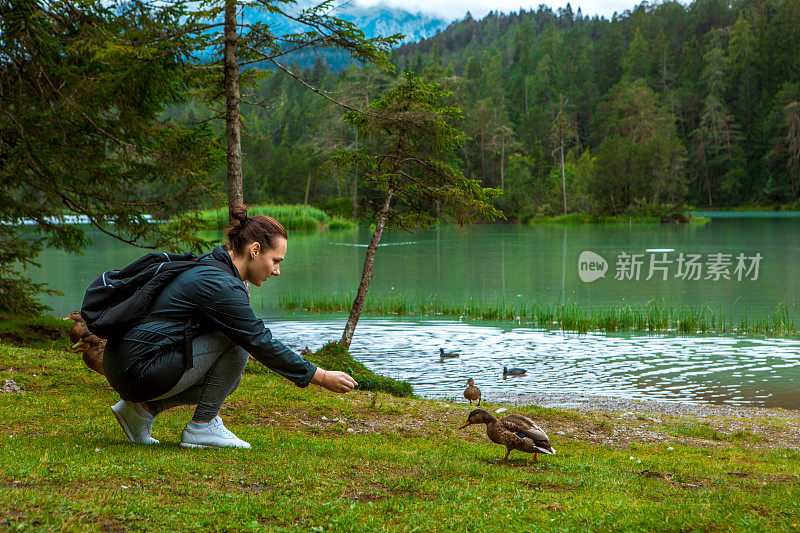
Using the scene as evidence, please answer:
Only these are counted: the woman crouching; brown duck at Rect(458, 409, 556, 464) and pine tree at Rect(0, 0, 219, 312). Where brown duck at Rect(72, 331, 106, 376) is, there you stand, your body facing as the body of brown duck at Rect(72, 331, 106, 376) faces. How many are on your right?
1

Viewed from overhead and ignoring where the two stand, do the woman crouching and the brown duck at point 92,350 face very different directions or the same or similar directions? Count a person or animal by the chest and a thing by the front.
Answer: very different directions

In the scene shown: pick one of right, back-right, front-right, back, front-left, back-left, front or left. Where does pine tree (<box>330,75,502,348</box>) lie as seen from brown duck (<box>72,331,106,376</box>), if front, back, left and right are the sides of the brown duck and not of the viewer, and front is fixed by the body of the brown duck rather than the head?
back-right

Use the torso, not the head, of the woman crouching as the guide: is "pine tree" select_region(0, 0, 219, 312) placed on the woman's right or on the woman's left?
on the woman's left

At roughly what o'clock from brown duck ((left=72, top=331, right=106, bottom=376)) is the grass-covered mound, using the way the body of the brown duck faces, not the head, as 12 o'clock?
The grass-covered mound is roughly at 5 o'clock from the brown duck.

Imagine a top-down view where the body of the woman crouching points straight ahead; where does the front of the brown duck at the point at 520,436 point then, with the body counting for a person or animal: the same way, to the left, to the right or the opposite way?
the opposite way

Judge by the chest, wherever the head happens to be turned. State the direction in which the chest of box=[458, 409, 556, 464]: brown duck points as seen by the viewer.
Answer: to the viewer's left

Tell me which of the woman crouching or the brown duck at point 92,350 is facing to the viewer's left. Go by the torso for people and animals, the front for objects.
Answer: the brown duck

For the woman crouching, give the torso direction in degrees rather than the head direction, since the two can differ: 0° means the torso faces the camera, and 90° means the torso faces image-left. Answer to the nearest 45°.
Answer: approximately 270°

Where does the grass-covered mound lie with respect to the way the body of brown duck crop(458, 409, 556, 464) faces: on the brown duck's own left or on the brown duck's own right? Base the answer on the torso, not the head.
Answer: on the brown duck's own right
